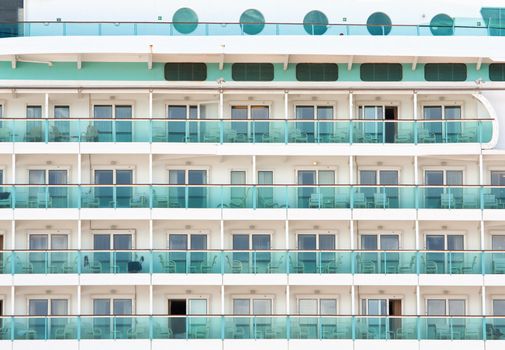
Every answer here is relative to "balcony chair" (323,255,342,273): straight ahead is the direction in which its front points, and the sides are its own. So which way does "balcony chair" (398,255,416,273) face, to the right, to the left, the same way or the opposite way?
the same way

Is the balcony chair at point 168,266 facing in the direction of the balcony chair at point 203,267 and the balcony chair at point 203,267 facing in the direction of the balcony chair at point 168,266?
yes

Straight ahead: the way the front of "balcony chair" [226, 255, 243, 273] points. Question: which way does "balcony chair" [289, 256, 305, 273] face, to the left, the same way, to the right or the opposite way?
the same way

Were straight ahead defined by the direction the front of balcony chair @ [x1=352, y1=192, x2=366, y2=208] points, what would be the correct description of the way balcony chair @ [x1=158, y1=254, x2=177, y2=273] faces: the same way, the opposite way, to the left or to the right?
to the left

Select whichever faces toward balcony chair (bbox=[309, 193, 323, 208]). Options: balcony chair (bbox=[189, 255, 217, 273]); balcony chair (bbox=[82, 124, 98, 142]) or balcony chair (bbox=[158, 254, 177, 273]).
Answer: balcony chair (bbox=[158, 254, 177, 273])

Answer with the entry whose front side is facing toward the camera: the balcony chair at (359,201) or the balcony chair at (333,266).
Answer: the balcony chair at (359,201)

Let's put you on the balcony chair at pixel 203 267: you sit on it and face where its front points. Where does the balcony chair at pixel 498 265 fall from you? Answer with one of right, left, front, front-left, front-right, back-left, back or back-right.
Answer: back

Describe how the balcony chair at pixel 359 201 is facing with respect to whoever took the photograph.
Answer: facing the viewer
